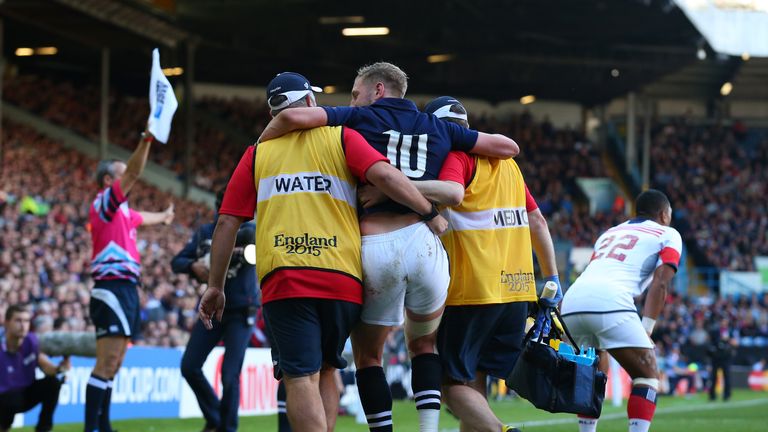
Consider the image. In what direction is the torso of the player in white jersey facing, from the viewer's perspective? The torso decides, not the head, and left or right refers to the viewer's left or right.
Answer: facing away from the viewer and to the right of the viewer

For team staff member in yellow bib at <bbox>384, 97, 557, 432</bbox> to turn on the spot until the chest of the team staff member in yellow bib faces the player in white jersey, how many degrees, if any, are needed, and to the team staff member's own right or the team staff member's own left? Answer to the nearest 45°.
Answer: approximately 90° to the team staff member's own right

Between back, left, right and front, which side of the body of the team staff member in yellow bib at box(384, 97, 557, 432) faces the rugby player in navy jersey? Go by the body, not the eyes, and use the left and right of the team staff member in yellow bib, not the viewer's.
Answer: left

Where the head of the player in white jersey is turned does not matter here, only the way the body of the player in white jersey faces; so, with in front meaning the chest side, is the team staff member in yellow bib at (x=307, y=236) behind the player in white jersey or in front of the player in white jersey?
behind

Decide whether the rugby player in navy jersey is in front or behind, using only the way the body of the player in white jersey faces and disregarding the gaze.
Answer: behind

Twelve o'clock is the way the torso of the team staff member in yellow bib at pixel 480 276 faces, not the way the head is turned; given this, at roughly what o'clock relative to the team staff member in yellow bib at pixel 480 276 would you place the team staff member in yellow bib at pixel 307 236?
the team staff member in yellow bib at pixel 307 236 is roughly at 9 o'clock from the team staff member in yellow bib at pixel 480 276.
